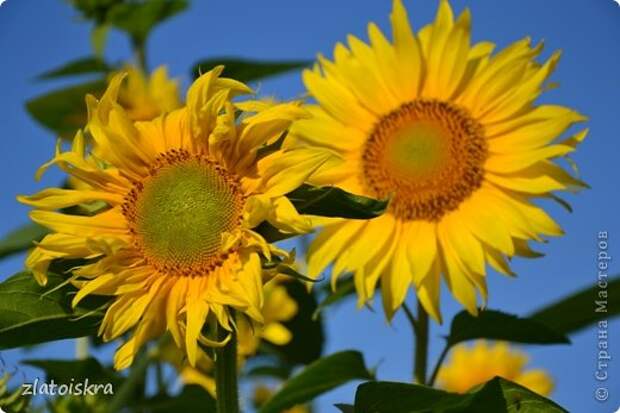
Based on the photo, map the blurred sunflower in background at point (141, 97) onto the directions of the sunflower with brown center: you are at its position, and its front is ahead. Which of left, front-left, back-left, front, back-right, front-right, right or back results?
back-right

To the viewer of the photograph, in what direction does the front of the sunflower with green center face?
facing the viewer

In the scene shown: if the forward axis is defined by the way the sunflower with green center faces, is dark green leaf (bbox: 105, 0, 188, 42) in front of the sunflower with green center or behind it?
behind

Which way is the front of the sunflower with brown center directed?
toward the camera

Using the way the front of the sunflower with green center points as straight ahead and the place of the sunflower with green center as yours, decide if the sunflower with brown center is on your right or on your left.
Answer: on your left

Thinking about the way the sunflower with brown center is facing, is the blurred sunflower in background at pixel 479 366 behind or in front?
behind

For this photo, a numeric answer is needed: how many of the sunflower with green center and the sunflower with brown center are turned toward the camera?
2
